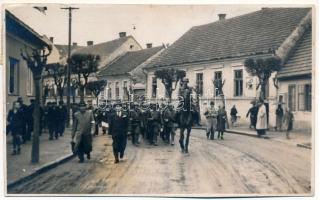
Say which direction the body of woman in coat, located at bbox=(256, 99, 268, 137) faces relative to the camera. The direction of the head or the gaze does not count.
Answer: to the viewer's left

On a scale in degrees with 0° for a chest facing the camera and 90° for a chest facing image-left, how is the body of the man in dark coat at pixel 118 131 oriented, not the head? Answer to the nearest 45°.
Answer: approximately 0°

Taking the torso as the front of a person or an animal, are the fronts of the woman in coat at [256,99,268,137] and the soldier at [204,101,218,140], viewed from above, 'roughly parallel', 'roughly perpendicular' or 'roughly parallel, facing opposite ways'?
roughly perpendicular
